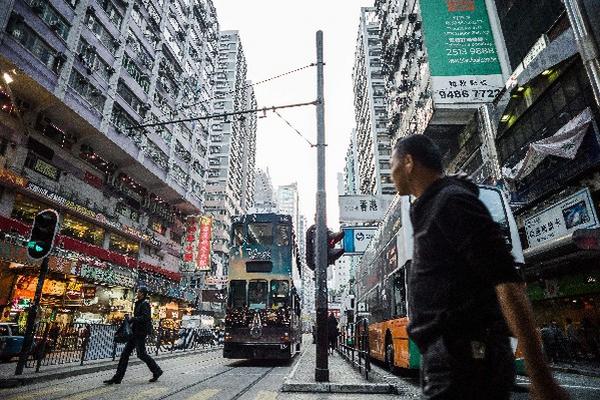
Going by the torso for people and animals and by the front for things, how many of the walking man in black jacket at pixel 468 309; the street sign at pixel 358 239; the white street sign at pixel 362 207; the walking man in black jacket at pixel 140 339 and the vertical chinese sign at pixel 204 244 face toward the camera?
3

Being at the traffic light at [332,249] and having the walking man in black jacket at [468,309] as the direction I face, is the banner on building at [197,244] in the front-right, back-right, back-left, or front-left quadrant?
back-right

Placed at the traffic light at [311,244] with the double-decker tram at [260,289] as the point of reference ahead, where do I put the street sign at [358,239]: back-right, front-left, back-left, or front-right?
front-right

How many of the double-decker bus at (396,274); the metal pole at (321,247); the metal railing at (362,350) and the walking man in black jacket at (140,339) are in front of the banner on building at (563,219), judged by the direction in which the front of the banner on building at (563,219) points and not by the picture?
4

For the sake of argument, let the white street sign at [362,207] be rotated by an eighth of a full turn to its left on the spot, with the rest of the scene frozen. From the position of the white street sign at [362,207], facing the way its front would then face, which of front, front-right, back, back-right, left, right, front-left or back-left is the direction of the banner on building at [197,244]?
back

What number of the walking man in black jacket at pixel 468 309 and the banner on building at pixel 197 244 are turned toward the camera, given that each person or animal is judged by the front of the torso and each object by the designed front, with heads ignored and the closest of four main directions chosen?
1

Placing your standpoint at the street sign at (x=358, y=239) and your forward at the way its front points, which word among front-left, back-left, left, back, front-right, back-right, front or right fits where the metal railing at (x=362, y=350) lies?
front

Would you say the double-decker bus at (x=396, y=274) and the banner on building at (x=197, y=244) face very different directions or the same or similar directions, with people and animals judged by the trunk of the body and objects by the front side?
same or similar directions

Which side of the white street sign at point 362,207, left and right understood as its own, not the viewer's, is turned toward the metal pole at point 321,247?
front

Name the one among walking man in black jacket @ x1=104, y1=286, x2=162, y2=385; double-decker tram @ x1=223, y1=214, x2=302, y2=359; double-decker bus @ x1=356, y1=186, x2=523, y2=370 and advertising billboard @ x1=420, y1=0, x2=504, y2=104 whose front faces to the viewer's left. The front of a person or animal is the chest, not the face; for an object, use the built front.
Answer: the walking man in black jacket

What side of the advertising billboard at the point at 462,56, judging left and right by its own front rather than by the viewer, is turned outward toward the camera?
front

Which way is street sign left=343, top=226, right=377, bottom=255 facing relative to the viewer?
toward the camera
